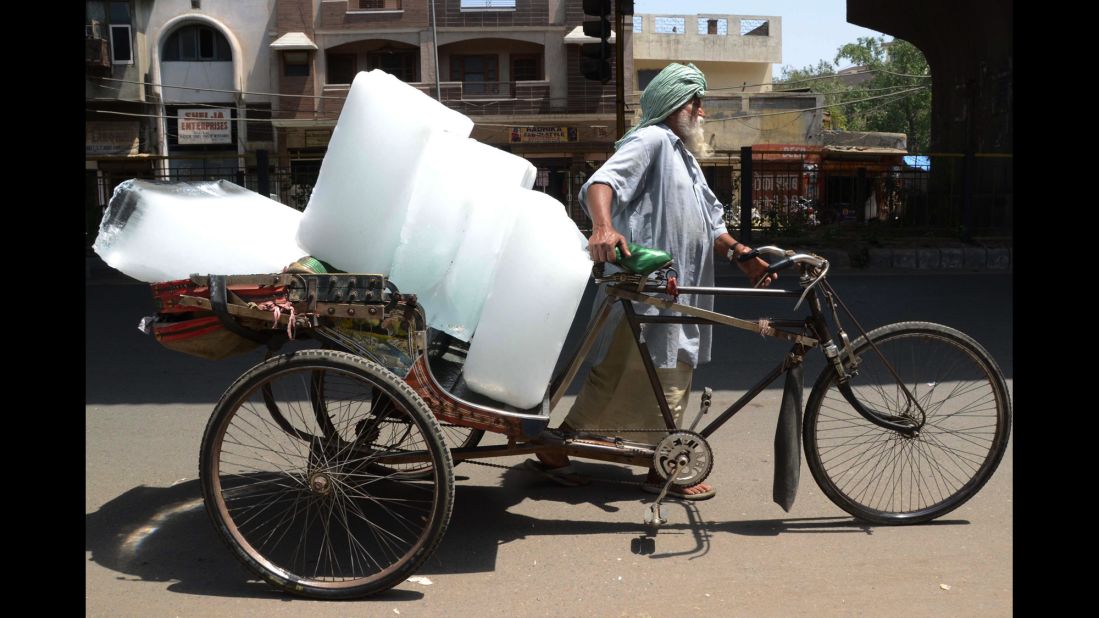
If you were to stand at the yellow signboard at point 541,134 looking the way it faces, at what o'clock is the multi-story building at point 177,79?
The multi-story building is roughly at 3 o'clock from the yellow signboard.

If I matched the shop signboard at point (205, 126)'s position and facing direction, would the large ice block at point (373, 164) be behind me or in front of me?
in front

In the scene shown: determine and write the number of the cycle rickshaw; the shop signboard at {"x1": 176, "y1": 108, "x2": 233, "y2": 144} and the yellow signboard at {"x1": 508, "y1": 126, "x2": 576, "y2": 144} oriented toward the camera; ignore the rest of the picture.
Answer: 2

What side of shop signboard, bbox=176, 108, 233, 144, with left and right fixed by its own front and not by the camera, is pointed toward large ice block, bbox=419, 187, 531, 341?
front

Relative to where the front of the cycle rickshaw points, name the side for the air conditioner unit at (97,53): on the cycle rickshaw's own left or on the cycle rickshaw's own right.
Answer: on the cycle rickshaw's own left

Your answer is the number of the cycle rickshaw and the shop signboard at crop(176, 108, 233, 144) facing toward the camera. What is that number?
1

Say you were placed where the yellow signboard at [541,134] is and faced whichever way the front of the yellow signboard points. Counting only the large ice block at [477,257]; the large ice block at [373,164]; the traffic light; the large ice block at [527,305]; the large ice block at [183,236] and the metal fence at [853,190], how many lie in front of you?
6

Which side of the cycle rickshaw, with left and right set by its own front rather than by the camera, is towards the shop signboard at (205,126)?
left

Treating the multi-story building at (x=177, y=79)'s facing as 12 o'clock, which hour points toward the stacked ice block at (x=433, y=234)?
The stacked ice block is roughly at 12 o'clock from the multi-story building.

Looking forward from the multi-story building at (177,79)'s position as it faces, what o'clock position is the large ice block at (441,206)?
The large ice block is roughly at 12 o'clock from the multi-story building.

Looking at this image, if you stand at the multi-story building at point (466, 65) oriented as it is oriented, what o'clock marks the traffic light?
The traffic light is roughly at 12 o'clock from the multi-story building.

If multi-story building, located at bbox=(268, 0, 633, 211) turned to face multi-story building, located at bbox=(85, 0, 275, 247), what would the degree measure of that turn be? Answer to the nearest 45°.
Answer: approximately 90° to its right
